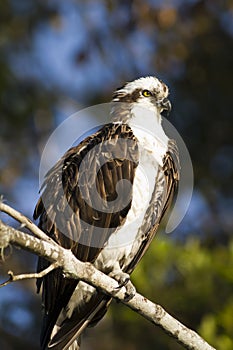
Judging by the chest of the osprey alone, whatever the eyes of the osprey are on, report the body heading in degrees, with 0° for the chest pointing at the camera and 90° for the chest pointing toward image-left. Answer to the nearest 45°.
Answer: approximately 315°
